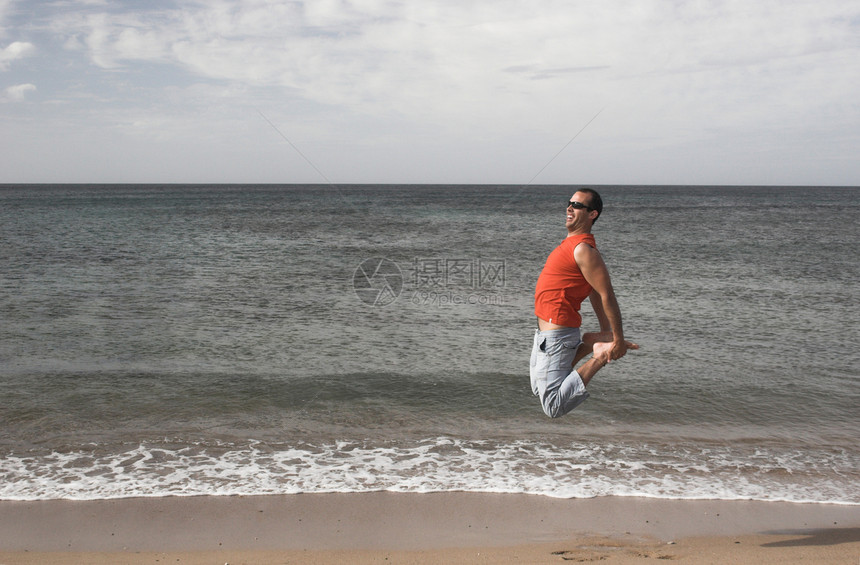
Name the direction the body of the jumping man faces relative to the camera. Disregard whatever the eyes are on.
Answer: to the viewer's left

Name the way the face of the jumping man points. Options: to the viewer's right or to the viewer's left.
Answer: to the viewer's left
